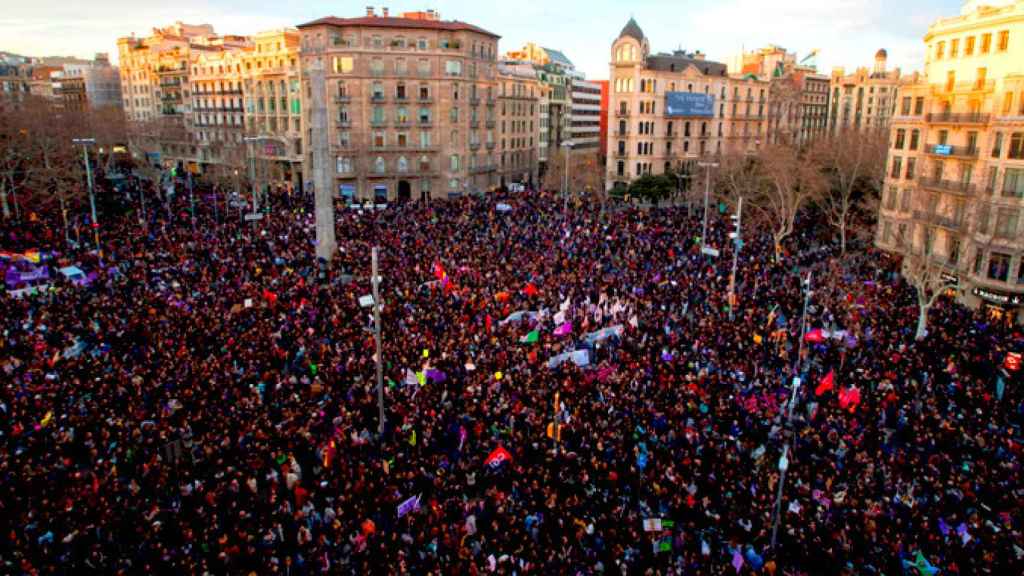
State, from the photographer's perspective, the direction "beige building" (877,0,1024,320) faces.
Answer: facing the viewer and to the left of the viewer
